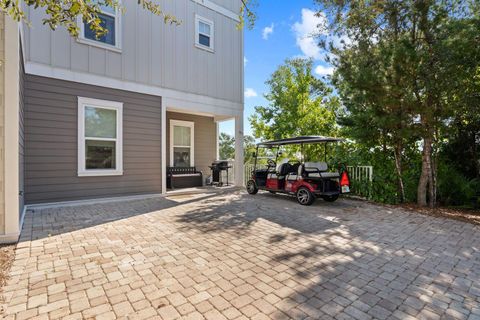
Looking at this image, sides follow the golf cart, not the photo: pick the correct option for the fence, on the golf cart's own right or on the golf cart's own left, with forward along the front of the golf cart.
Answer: on the golf cart's own right

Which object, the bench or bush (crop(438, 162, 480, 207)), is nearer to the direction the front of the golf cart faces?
the bench

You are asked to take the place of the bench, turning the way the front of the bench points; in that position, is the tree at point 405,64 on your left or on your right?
on your left

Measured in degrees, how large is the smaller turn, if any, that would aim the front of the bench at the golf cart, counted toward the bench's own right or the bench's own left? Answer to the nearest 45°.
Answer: approximately 45° to the bench's own left

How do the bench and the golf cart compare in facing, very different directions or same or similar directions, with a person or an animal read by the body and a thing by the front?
very different directions

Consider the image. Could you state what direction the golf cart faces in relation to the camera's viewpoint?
facing away from the viewer and to the left of the viewer

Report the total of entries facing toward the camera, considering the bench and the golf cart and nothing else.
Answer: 1

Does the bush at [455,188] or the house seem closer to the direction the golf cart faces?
the house
